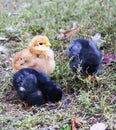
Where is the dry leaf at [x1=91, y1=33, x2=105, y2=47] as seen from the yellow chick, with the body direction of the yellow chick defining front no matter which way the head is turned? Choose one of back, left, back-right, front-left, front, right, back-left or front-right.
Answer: front-left
